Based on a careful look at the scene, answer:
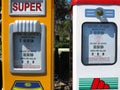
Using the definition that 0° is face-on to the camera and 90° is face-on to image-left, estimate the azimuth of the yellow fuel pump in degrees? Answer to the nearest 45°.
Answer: approximately 0°

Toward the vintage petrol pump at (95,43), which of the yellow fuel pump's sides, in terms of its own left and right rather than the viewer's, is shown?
left

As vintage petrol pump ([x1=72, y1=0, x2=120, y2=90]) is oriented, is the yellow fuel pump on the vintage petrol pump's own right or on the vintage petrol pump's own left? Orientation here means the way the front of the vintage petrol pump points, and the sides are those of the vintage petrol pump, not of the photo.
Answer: on the vintage petrol pump's own right

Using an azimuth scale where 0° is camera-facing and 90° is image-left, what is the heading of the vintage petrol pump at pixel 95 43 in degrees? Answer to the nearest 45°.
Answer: approximately 0°

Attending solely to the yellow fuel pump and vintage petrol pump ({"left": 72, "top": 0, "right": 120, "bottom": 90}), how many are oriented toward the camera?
2
